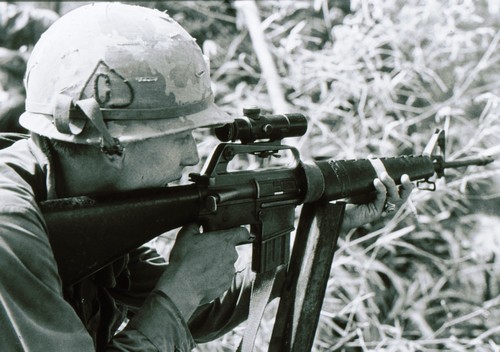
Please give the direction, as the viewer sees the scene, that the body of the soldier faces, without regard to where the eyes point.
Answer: to the viewer's right

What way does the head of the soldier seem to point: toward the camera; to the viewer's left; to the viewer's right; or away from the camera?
to the viewer's right
